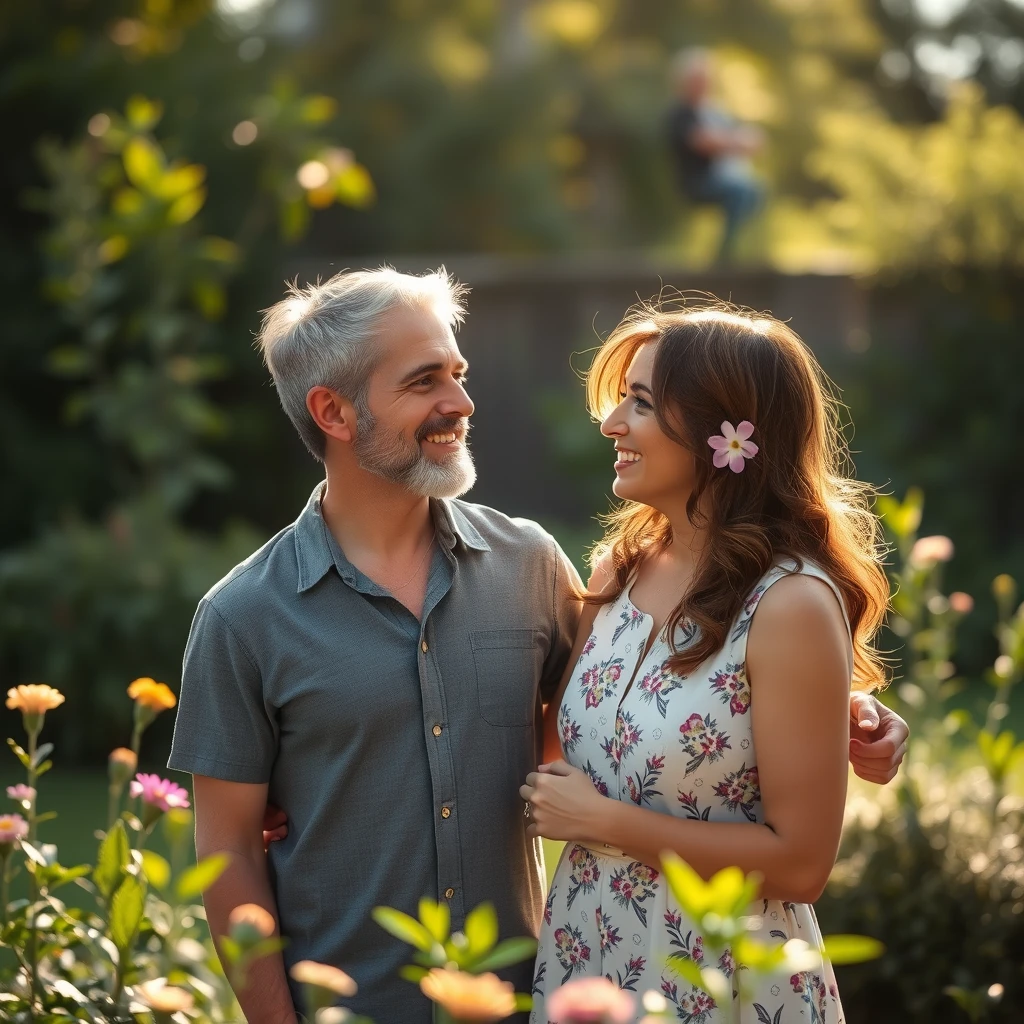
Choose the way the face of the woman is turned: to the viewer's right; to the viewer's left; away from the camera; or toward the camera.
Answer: to the viewer's left

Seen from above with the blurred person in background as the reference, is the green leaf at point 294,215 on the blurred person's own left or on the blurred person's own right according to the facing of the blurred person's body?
on the blurred person's own right

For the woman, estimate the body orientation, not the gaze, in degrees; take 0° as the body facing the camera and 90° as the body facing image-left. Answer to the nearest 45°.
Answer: approximately 45°

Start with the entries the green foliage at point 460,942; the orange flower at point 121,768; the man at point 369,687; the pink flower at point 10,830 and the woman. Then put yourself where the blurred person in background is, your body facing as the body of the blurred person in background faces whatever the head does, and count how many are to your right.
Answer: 5

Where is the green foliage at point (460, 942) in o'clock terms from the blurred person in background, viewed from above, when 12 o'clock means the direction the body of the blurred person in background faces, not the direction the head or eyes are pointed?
The green foliage is roughly at 3 o'clock from the blurred person in background.

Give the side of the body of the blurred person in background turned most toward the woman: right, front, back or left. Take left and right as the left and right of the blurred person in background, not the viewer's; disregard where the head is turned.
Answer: right

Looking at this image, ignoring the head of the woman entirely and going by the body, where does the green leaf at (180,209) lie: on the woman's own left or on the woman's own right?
on the woman's own right

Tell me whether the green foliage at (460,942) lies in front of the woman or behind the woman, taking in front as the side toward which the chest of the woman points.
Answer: in front

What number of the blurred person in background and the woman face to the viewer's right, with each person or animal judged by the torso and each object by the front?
1

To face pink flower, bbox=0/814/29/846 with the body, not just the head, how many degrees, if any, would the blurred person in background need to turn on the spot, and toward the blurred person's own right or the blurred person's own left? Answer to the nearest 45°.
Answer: approximately 90° to the blurred person's own right

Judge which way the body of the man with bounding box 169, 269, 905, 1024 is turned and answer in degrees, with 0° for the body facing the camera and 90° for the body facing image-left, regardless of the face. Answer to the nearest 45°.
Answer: approximately 315°

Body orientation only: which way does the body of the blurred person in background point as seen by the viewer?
to the viewer's right
